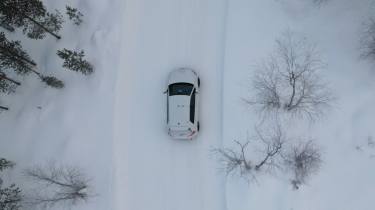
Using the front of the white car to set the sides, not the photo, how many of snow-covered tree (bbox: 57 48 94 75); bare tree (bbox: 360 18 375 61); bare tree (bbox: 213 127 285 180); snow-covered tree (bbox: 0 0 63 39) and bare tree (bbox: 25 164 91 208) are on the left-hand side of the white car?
3

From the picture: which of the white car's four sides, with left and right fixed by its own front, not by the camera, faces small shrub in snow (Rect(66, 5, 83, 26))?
left

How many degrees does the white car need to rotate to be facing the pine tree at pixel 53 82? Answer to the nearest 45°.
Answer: approximately 90° to its left

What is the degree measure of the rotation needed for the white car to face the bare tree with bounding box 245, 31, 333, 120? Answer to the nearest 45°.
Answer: approximately 90° to its right

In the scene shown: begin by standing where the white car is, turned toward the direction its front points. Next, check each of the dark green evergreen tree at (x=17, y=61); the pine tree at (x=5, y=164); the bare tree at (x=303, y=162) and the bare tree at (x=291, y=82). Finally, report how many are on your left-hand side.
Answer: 2

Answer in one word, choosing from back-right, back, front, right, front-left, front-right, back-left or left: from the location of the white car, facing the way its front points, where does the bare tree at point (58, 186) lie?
left

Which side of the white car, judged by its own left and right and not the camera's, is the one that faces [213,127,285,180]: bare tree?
right

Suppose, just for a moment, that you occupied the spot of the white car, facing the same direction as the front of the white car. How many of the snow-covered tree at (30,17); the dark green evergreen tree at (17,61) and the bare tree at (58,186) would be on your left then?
3

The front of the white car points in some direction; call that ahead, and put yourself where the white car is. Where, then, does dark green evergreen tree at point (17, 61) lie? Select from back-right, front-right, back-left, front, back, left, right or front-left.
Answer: left

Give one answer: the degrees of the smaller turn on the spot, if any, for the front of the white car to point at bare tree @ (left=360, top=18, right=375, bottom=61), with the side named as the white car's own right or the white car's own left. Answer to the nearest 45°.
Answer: approximately 90° to the white car's own right

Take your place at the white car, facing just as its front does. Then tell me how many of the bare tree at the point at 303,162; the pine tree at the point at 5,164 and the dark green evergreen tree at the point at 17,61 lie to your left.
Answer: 2

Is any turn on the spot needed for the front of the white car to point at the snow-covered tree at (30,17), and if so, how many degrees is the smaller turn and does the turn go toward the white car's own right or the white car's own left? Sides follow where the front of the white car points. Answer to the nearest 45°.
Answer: approximately 90° to the white car's own left

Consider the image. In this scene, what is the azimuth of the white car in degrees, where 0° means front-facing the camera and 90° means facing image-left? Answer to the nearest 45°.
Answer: approximately 180°
